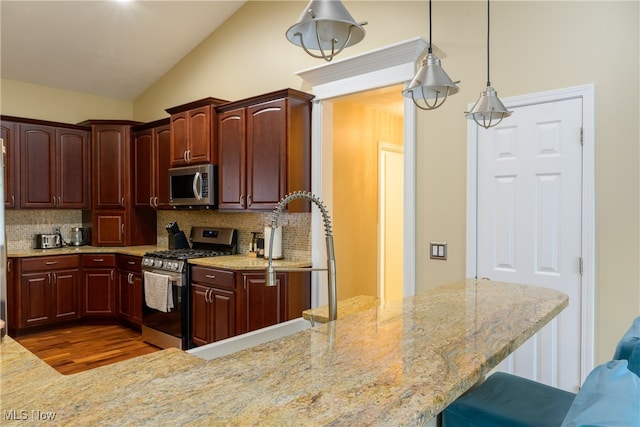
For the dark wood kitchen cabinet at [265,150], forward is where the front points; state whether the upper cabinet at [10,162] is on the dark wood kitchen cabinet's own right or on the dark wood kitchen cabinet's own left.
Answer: on the dark wood kitchen cabinet's own right

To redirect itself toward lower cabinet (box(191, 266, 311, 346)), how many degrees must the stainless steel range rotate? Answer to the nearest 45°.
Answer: approximately 90° to its left

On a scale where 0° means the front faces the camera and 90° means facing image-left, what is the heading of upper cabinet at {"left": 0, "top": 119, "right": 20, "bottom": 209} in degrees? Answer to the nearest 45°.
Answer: approximately 315°

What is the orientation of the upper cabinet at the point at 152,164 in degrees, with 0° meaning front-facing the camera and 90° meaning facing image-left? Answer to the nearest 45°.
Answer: approximately 45°

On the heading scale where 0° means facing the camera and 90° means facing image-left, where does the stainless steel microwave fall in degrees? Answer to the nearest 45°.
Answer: approximately 45°

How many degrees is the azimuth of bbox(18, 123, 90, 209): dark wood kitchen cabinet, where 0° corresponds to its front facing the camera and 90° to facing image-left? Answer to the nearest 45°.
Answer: approximately 315°

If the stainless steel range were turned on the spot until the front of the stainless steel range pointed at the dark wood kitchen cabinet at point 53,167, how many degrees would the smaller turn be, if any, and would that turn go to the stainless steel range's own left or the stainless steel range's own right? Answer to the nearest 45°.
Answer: approximately 90° to the stainless steel range's own right

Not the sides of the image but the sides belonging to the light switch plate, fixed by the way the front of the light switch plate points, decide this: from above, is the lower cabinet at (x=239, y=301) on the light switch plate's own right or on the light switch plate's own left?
on the light switch plate's own right

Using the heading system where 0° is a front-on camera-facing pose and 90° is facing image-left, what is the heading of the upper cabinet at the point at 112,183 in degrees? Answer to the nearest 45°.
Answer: approximately 0°

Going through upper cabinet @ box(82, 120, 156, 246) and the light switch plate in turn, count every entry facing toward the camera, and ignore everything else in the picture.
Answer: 2
